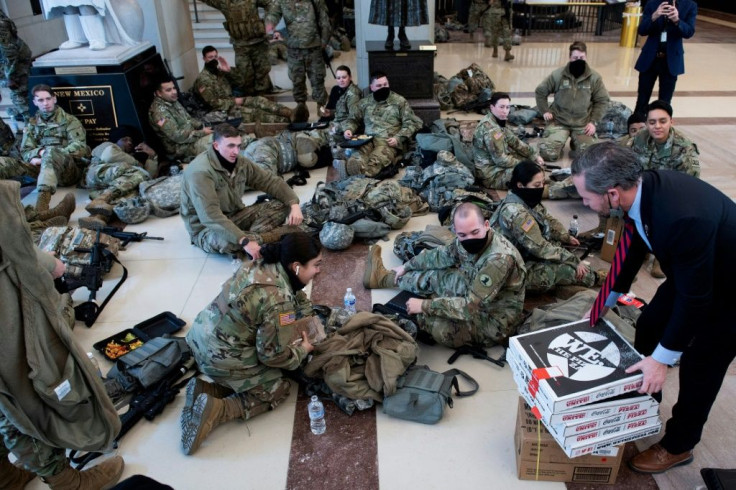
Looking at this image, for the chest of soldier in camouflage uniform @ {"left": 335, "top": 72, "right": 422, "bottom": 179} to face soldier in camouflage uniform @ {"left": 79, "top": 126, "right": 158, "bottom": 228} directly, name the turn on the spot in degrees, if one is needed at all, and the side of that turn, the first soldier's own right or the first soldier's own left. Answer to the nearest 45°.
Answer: approximately 45° to the first soldier's own right

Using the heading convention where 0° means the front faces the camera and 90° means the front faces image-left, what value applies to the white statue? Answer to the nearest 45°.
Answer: approximately 45°

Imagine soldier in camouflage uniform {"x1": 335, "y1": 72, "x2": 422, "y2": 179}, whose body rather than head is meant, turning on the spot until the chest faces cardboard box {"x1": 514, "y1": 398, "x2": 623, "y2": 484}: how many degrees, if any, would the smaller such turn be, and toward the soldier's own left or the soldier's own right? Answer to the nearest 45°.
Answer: approximately 45° to the soldier's own left

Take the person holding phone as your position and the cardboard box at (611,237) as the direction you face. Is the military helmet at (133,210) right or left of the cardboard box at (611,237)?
right

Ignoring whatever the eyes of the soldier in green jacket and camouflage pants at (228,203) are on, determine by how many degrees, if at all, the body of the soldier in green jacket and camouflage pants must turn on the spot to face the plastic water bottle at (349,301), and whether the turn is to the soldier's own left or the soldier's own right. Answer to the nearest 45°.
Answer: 0° — they already face it

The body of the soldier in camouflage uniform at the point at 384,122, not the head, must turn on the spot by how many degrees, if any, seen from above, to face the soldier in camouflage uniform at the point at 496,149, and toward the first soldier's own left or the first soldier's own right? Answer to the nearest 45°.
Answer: approximately 90° to the first soldier's own left

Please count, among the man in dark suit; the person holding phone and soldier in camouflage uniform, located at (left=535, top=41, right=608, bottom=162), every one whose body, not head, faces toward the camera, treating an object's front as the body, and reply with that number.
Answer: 2

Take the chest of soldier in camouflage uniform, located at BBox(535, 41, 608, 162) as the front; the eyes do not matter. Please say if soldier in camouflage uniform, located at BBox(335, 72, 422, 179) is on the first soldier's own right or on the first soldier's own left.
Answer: on the first soldier's own right

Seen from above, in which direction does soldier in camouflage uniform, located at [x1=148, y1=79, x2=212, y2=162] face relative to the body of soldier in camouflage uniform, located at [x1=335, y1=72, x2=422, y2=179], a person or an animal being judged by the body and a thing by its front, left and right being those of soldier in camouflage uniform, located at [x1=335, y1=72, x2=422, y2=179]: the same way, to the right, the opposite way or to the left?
to the left

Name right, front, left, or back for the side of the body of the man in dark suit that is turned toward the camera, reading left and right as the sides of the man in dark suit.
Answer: left

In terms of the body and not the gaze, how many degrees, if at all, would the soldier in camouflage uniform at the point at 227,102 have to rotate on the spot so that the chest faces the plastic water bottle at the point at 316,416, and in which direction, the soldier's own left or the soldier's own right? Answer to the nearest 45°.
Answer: approximately 45° to the soldier's own right

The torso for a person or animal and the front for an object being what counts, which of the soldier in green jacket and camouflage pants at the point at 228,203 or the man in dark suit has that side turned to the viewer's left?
the man in dark suit

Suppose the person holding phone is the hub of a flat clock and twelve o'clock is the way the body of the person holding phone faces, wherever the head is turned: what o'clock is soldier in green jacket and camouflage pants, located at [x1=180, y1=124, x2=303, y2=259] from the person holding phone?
The soldier in green jacket and camouflage pants is roughly at 1 o'clock from the person holding phone.
